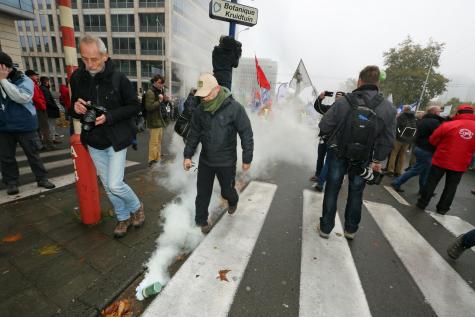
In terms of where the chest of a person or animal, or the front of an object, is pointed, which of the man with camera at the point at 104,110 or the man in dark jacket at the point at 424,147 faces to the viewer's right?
the man in dark jacket

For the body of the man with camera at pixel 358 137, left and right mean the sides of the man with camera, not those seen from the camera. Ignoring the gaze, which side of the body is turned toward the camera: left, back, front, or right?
back

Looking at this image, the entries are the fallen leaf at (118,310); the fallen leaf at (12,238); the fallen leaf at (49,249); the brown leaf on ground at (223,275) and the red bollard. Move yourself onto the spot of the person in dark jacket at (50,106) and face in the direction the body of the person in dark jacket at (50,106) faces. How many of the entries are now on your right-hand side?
5

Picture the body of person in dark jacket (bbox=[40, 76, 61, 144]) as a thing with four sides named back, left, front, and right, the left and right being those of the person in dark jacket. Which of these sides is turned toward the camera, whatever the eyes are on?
right

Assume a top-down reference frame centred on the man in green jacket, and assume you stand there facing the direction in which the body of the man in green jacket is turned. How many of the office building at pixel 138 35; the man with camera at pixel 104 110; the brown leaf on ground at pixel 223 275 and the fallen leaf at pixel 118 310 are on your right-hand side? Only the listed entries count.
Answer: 3

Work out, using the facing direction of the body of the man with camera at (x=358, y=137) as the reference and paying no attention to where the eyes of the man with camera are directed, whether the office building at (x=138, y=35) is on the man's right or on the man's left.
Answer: on the man's left

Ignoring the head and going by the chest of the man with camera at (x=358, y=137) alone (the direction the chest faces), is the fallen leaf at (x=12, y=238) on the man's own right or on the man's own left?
on the man's own left

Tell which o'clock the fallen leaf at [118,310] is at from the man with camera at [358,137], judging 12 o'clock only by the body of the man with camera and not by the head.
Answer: The fallen leaf is roughly at 7 o'clock from the man with camera.

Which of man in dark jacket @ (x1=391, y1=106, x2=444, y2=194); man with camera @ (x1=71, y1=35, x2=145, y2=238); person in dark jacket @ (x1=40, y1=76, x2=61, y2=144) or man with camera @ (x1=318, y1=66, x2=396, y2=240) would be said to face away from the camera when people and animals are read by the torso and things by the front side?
man with camera @ (x1=318, y1=66, x2=396, y2=240)

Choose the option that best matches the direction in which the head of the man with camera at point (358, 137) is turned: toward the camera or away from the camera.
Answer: away from the camera

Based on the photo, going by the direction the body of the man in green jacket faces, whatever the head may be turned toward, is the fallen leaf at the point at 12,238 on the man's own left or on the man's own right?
on the man's own right

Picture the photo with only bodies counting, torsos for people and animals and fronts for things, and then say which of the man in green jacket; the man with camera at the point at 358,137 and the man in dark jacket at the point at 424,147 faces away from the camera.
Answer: the man with camera

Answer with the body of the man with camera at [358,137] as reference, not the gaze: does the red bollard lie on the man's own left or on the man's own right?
on the man's own left
